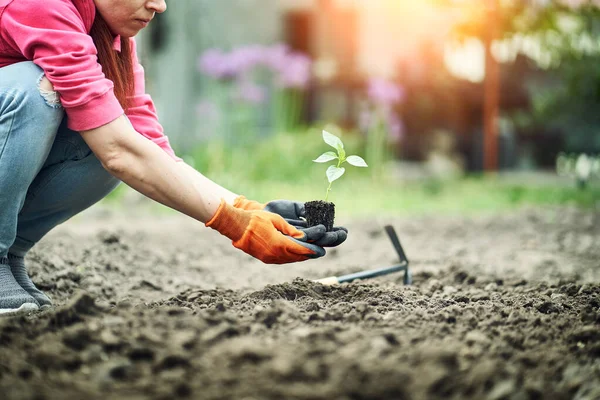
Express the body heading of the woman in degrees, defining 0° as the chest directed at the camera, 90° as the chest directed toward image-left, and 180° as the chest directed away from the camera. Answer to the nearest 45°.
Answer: approximately 270°

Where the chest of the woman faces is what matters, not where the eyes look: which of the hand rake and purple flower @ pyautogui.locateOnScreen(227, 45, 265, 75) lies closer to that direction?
the hand rake

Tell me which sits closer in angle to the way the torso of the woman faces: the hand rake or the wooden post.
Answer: the hand rake
